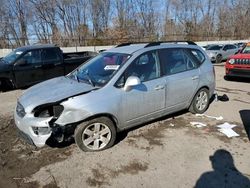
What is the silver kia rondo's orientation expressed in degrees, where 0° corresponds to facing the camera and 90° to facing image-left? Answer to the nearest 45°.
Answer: approximately 45°

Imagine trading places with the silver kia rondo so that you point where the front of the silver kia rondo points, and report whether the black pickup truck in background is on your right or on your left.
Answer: on your right
